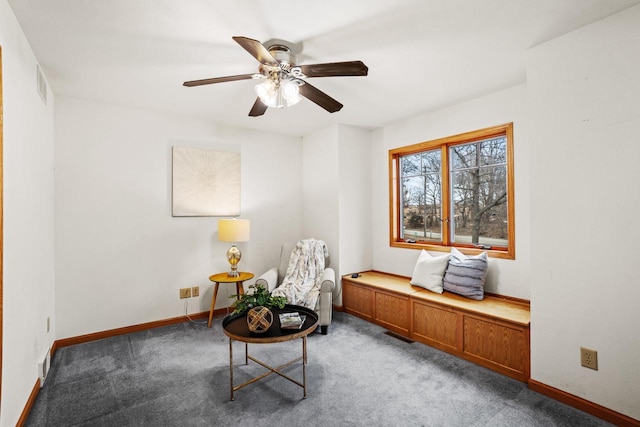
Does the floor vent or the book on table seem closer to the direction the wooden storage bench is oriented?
the book on table

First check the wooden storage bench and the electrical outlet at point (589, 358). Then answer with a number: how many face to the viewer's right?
0

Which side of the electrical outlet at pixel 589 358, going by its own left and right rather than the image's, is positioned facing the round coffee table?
front

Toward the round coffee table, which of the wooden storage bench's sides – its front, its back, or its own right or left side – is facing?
front

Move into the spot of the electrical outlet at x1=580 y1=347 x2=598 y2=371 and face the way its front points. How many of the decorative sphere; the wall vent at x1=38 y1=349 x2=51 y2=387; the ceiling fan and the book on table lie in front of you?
4

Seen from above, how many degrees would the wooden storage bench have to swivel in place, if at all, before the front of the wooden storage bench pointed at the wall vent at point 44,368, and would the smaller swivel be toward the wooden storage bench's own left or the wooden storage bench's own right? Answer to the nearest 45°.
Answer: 0° — it already faces it

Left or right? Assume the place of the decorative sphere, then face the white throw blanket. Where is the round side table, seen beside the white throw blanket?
left

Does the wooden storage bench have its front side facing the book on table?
yes

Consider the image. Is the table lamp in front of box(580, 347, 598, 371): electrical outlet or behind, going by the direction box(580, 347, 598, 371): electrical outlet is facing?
in front

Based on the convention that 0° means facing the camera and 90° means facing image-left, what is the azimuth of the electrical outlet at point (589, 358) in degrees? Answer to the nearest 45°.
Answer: approximately 45°

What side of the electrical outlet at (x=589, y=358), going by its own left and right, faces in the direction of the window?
right

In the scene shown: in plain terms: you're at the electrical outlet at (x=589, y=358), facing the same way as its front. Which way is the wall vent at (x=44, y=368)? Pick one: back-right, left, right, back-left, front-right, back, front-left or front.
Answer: front

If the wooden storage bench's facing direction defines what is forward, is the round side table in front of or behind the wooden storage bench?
in front

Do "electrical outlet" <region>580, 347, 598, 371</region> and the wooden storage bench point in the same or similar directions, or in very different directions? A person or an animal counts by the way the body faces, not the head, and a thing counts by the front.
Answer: same or similar directions
